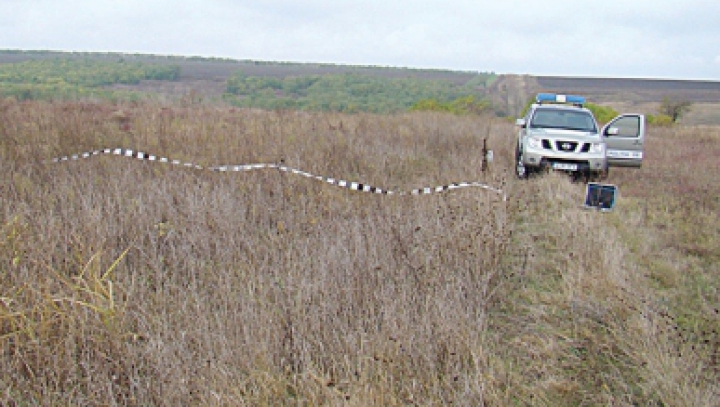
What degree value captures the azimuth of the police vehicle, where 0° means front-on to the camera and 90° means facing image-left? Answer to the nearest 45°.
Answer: approximately 0°

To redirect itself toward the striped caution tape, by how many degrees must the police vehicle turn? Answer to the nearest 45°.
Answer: approximately 45° to its right
